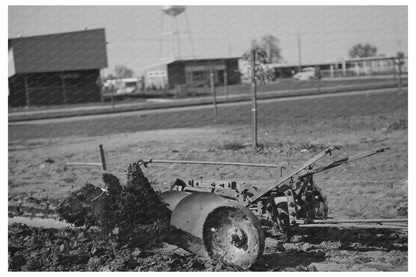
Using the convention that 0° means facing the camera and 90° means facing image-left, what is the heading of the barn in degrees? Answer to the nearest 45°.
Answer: approximately 0°

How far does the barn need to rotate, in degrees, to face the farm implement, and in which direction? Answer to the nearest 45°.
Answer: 0° — it already faces it

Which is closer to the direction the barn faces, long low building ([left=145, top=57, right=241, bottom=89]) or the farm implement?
the farm implement

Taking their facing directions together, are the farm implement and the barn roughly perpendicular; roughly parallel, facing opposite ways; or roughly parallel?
roughly perpendicular

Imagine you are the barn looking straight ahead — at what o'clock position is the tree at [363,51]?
The tree is roughly at 9 o'clock from the barn.
